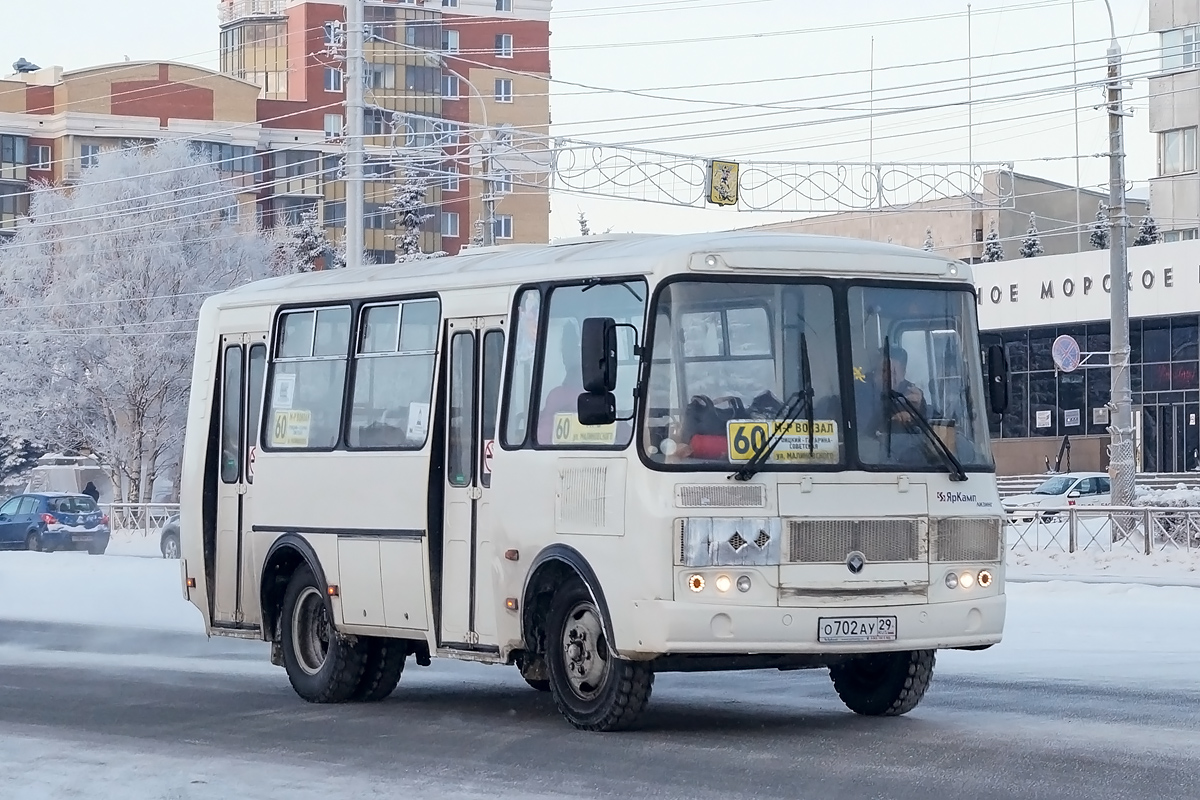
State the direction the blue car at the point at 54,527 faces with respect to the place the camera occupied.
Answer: facing away from the viewer and to the left of the viewer

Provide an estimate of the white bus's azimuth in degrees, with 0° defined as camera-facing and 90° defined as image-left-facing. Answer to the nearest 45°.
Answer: approximately 315°

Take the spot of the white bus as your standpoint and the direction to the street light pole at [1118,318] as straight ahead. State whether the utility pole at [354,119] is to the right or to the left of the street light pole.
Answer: left

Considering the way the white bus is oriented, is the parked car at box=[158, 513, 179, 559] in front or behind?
behind

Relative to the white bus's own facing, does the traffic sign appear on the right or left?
on its left

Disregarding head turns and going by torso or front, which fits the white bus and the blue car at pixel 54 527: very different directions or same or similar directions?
very different directions

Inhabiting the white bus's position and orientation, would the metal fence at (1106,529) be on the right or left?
on its left

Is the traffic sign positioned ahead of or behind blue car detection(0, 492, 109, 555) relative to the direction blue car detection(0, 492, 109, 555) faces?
behind
